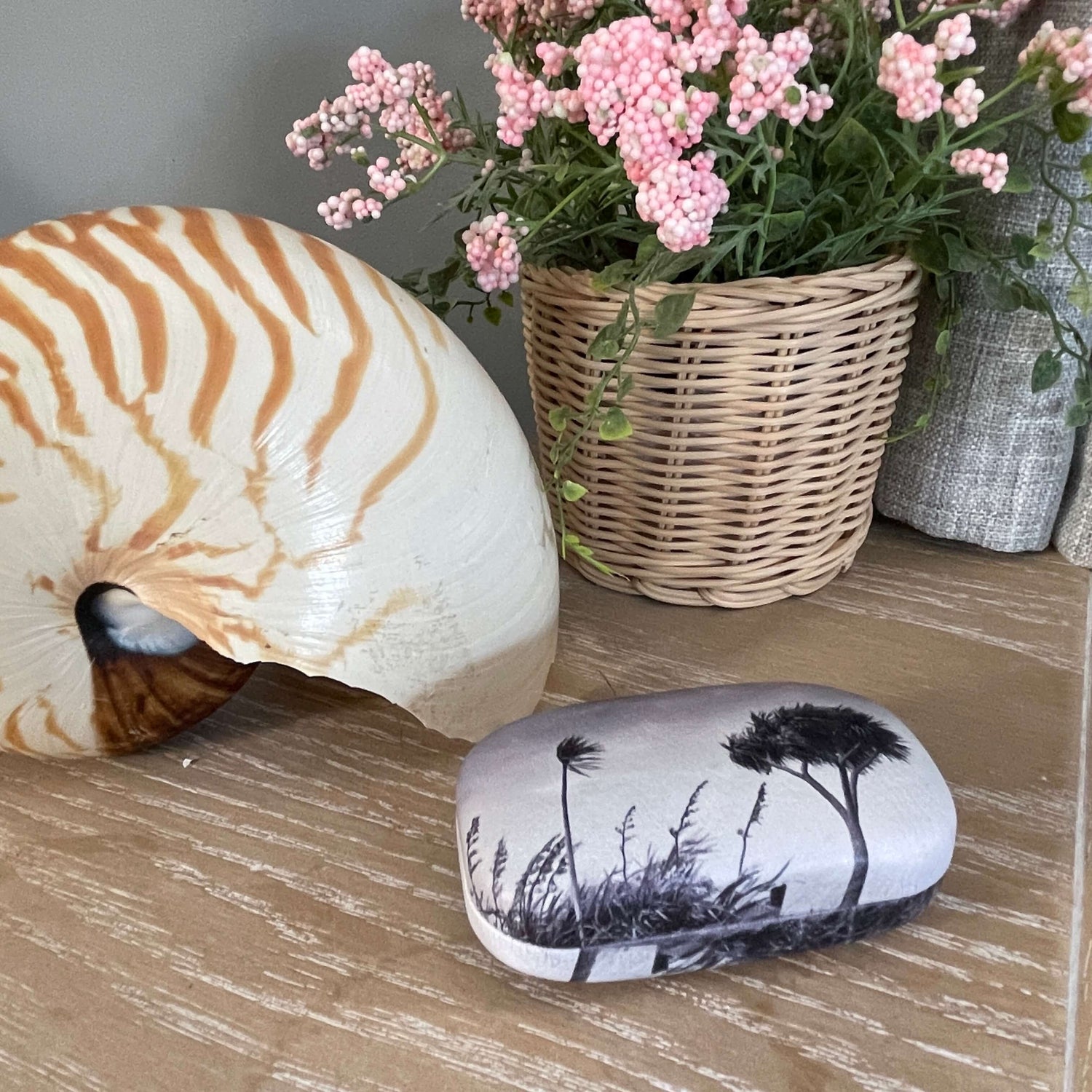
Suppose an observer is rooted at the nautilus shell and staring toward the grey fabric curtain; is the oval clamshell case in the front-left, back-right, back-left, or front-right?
front-right

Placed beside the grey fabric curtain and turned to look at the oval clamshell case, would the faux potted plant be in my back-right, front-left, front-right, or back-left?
front-right

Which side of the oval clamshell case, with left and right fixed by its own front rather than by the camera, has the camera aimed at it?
front
